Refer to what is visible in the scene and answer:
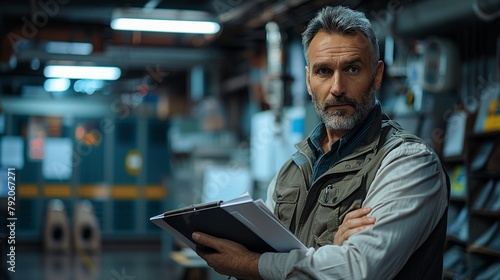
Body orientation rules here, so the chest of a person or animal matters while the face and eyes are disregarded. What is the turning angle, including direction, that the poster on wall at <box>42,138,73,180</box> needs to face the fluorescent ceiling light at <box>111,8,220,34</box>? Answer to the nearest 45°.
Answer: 0° — it already faces it

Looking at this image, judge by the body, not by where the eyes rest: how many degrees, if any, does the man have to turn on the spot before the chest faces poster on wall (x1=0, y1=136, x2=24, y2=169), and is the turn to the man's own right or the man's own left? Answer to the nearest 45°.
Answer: approximately 90° to the man's own right

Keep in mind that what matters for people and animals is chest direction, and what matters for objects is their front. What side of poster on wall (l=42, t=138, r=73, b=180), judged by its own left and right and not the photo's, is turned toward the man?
front

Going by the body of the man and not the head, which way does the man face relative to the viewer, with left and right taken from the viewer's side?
facing the viewer and to the left of the viewer

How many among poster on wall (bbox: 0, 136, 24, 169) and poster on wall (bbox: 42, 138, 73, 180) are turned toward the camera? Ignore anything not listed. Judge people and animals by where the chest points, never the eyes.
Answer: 2

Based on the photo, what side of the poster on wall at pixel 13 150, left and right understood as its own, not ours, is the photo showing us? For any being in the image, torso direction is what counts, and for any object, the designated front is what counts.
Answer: front

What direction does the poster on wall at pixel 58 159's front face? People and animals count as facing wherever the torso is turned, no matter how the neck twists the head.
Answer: toward the camera
